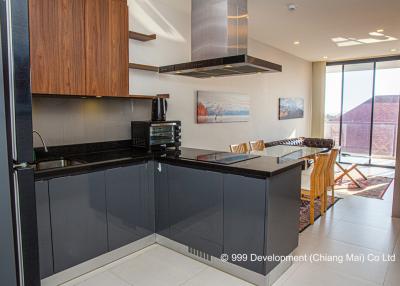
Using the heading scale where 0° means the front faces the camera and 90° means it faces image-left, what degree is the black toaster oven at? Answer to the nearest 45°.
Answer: approximately 315°

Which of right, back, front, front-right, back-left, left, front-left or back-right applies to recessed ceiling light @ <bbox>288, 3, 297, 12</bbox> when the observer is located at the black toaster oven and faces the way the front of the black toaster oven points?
front-left

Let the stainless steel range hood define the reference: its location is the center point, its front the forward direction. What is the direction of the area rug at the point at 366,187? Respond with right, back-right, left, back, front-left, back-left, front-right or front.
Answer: back

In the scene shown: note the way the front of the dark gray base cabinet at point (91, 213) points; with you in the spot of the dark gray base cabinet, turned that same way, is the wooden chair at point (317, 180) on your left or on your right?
on your left

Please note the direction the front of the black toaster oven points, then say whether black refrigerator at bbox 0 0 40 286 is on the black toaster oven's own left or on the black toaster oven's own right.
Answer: on the black toaster oven's own right

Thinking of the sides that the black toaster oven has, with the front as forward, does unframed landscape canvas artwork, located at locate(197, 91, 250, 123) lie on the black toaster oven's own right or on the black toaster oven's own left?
on the black toaster oven's own left

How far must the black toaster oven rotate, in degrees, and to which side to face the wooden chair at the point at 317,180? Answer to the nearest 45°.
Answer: approximately 45° to its left

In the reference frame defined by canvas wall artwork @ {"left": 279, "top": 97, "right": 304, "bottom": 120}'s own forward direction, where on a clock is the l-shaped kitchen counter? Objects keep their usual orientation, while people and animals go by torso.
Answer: The l-shaped kitchen counter is roughly at 2 o'clock from the canvas wall artwork.

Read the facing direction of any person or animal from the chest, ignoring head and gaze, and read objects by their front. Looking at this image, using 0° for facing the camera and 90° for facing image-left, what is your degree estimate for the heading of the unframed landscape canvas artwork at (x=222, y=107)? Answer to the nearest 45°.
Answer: approximately 315°

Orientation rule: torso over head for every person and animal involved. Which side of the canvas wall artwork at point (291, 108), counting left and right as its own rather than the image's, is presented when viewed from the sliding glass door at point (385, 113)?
left

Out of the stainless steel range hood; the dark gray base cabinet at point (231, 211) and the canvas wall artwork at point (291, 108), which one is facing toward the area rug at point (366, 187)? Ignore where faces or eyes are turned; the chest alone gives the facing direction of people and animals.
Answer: the canvas wall artwork

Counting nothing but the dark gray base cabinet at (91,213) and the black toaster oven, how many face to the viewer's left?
0

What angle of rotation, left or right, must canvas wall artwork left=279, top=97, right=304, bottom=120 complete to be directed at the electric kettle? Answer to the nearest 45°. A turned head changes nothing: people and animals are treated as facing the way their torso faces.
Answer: approximately 45° to its right

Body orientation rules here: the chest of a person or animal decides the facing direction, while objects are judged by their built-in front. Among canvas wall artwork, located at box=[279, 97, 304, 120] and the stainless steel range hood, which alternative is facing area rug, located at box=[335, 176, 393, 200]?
the canvas wall artwork
